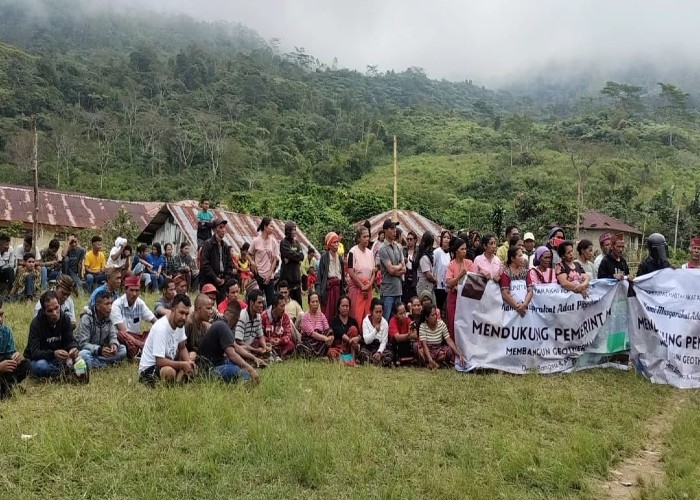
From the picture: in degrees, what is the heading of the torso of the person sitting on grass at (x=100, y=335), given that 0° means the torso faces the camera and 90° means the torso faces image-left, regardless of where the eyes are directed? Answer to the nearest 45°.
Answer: approximately 315°

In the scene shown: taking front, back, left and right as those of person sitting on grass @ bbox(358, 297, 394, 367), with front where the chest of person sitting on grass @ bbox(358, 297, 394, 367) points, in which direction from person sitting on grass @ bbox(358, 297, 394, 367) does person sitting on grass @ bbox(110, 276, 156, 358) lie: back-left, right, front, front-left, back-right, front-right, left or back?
right

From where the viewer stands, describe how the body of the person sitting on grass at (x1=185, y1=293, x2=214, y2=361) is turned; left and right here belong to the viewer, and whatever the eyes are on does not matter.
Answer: facing the viewer and to the right of the viewer

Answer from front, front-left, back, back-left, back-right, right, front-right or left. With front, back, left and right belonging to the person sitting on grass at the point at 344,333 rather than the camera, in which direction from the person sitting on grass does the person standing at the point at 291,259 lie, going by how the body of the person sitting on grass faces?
back-right

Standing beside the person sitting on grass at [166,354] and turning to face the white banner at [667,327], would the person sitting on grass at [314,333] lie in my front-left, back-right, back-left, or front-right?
front-left

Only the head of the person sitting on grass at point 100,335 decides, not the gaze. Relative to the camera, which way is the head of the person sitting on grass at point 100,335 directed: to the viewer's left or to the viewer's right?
to the viewer's right

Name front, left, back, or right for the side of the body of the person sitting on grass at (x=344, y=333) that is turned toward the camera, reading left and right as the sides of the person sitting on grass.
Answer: front

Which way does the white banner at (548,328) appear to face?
toward the camera

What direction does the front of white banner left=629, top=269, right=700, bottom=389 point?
toward the camera

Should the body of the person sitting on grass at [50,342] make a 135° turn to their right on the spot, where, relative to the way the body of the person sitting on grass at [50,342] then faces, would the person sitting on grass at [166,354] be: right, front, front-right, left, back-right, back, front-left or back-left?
back-left
